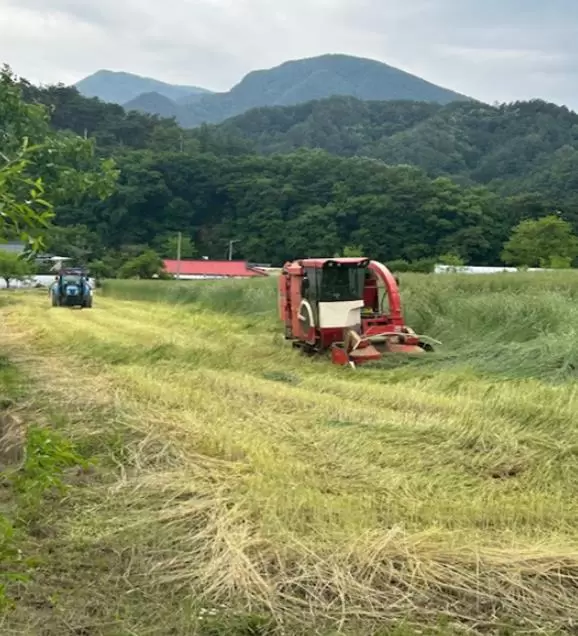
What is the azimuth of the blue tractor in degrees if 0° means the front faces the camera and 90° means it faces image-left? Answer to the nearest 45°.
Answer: approximately 0°

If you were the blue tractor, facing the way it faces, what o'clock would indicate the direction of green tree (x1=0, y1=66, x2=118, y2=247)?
The green tree is roughly at 12 o'clock from the blue tractor.

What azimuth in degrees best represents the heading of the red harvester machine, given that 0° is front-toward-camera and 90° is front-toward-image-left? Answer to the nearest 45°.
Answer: approximately 315°

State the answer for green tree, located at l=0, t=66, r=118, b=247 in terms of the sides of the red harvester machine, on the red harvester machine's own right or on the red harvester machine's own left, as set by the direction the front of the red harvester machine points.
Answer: on the red harvester machine's own right

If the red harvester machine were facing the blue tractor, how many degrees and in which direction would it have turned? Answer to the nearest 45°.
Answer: approximately 180°
